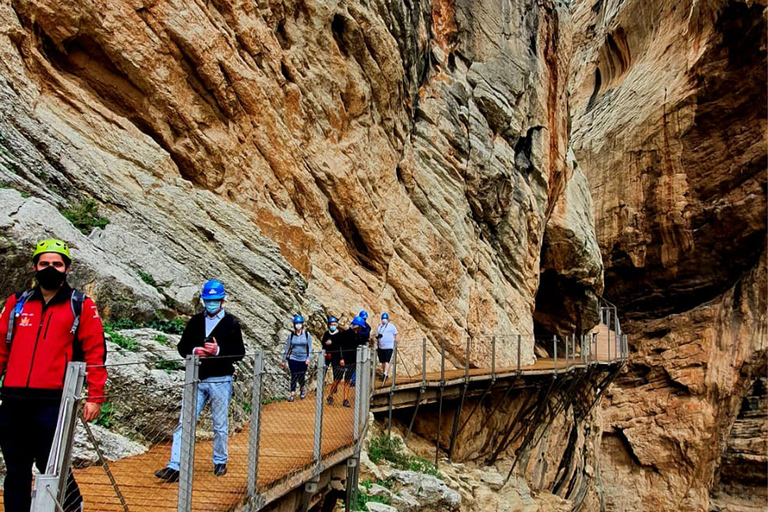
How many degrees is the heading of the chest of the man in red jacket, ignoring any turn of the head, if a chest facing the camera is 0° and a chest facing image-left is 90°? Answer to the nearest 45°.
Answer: approximately 0°

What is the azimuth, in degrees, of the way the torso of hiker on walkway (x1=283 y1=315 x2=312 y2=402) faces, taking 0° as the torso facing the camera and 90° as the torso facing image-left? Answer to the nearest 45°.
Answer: approximately 0°

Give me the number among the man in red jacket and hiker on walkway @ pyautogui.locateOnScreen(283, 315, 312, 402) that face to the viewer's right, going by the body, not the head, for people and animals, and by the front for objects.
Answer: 0

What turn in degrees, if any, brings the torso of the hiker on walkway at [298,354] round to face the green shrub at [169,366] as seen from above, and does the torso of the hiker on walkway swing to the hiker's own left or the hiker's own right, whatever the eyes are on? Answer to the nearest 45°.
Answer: approximately 45° to the hiker's own right

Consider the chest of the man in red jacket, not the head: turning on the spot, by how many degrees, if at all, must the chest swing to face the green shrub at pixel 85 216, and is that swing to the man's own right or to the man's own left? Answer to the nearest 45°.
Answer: approximately 180°

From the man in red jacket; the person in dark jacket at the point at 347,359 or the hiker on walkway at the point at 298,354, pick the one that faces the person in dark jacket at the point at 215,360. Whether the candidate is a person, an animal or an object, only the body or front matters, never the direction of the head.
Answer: the hiker on walkway

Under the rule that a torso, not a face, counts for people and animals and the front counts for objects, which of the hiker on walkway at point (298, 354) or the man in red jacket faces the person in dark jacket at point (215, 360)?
the hiker on walkway
